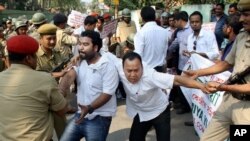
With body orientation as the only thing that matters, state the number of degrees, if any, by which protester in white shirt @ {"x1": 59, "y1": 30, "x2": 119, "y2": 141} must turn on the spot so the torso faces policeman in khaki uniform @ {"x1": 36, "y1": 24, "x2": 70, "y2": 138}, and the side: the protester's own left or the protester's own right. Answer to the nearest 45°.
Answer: approximately 90° to the protester's own right

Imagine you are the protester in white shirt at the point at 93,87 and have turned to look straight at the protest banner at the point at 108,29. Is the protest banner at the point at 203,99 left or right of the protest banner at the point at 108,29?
right

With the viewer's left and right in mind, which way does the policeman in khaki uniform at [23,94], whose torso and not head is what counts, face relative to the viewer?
facing away from the viewer and to the right of the viewer

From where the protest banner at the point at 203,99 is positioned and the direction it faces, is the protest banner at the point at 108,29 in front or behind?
behind

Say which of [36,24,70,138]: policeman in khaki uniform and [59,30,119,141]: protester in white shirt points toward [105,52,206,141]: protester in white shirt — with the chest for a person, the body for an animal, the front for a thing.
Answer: the policeman in khaki uniform

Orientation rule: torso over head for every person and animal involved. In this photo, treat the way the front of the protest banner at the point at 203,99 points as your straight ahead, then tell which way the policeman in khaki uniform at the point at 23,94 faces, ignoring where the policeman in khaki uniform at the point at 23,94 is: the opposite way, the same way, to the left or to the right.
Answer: the opposite way

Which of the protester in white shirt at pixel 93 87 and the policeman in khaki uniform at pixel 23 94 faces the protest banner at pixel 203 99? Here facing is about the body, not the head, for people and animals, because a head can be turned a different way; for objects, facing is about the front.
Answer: the policeman in khaki uniform

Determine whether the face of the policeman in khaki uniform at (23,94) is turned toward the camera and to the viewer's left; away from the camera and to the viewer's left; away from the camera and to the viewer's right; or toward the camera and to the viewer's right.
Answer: away from the camera and to the viewer's right

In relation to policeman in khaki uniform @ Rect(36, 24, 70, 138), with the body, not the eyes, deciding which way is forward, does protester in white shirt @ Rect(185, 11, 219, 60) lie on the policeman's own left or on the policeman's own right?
on the policeman's own left

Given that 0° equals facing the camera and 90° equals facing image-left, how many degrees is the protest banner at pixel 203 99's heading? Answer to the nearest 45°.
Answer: approximately 0°

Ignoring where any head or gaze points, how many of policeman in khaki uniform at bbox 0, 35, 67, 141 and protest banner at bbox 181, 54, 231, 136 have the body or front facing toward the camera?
1

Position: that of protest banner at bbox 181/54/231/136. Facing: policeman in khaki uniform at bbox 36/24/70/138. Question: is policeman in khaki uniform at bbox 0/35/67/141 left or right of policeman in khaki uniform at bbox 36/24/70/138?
left
